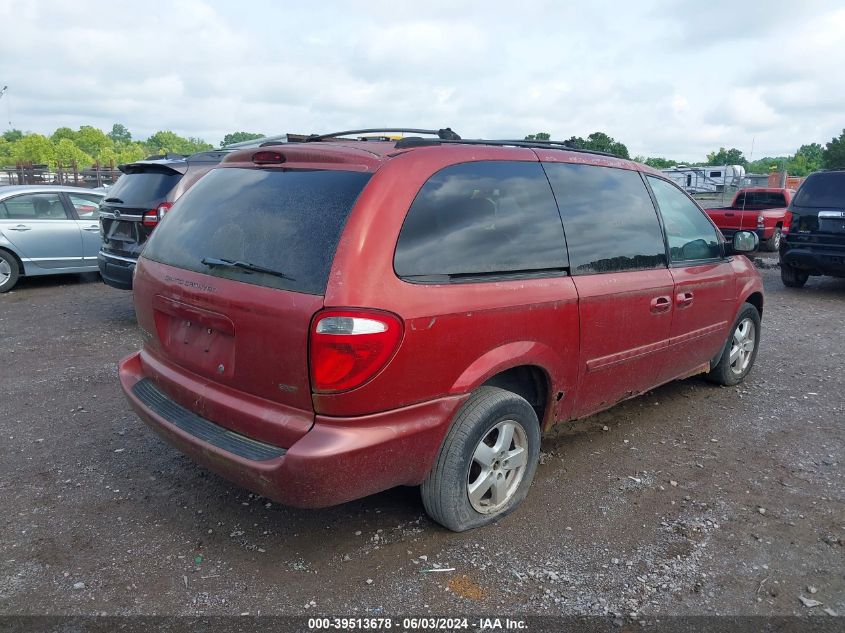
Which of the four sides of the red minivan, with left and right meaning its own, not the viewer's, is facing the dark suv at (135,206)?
left

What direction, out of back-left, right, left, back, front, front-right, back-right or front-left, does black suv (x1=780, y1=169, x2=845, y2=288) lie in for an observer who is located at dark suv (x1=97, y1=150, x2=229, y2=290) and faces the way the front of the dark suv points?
front-right

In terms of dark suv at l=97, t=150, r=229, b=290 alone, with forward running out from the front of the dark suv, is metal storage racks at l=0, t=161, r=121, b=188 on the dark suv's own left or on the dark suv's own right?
on the dark suv's own left

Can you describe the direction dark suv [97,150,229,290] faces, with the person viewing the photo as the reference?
facing away from the viewer and to the right of the viewer

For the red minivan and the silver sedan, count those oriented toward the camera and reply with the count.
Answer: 0

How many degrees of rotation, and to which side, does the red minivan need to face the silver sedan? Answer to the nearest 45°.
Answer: approximately 90° to its left

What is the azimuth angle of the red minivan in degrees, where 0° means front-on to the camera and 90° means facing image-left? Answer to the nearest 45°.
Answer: approximately 225°

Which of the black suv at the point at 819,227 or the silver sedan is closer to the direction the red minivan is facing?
the black suv

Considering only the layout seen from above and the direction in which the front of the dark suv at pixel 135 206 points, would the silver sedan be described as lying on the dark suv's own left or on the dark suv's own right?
on the dark suv's own left
